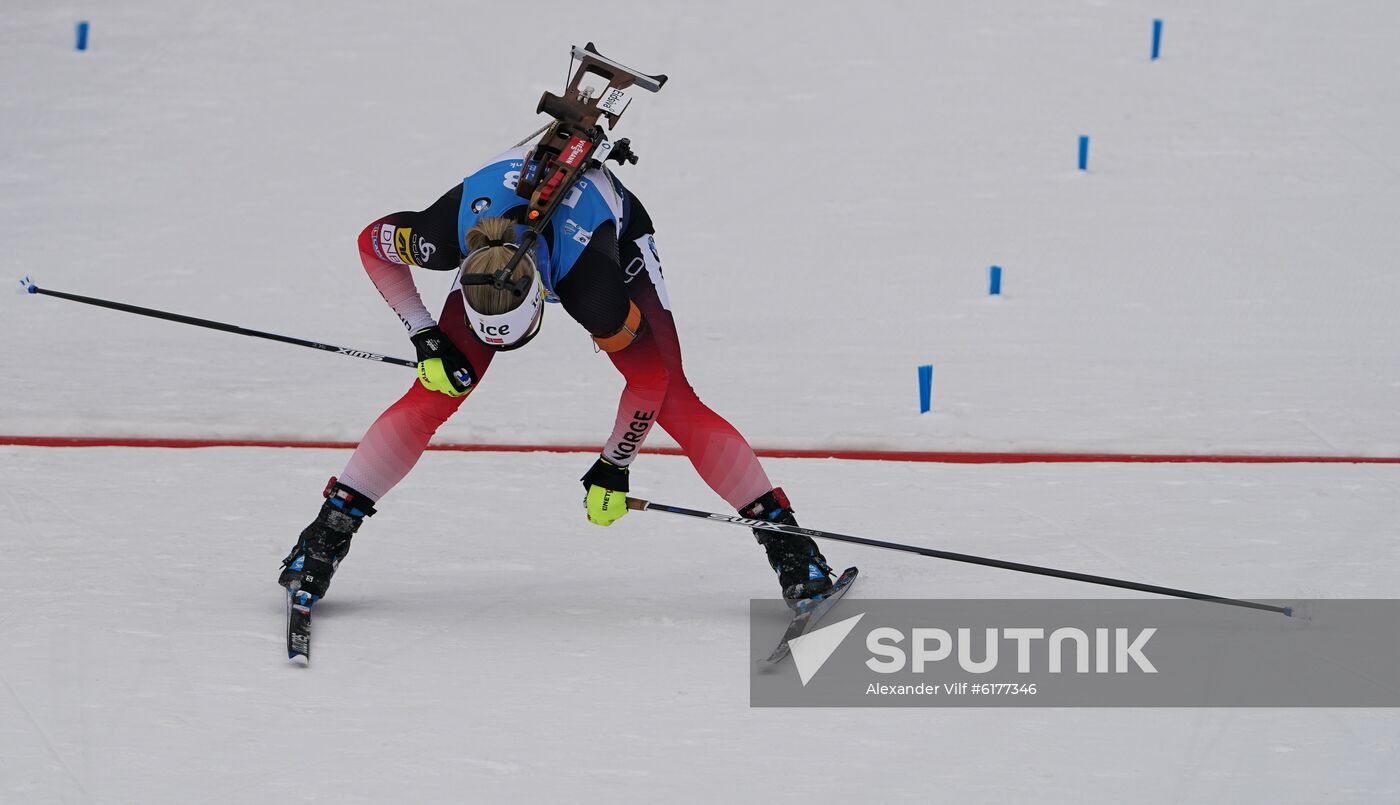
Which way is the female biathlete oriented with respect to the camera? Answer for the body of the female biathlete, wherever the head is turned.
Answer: toward the camera
